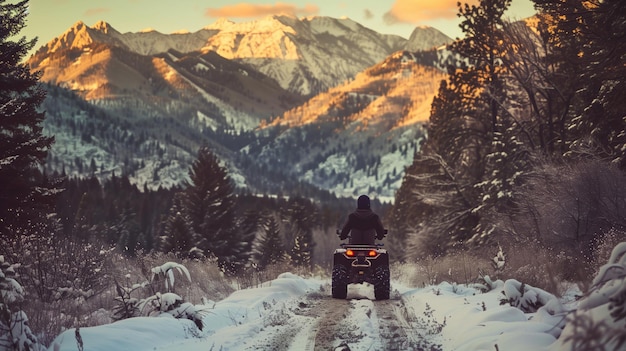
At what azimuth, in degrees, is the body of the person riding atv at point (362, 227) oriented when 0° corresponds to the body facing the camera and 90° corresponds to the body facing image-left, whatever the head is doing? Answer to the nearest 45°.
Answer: approximately 180°

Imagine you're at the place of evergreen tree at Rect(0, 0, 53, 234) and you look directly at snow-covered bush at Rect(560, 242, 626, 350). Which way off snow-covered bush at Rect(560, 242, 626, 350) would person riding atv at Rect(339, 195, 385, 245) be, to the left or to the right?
left

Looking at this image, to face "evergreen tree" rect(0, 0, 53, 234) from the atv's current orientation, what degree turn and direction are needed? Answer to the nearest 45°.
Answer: approximately 90° to its left

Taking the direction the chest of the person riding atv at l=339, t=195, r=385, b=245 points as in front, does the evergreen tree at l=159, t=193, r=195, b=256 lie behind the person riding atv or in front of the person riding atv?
in front

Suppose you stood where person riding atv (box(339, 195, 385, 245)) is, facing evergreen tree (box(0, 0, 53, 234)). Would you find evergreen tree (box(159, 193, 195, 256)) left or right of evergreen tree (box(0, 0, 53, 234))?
right

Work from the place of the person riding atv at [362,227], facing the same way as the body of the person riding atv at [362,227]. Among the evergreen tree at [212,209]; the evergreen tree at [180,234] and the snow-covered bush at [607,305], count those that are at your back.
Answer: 1

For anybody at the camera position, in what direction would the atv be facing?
facing away from the viewer

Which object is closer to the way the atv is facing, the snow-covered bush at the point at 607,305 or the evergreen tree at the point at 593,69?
the evergreen tree

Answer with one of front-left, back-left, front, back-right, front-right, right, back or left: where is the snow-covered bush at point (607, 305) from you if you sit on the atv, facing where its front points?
back

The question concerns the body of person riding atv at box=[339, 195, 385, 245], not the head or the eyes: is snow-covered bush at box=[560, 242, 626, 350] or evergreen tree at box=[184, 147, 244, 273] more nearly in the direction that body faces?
the evergreen tree

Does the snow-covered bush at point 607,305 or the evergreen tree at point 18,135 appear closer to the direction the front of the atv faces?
the evergreen tree
